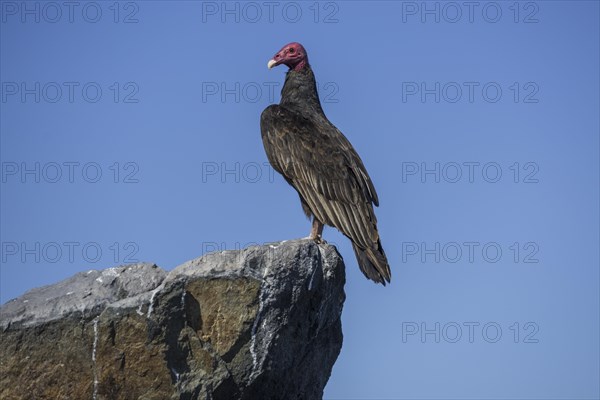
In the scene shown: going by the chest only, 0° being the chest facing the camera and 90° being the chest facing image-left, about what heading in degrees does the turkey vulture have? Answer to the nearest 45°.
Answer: approximately 135°
